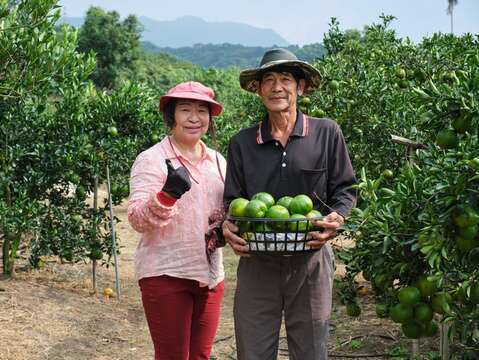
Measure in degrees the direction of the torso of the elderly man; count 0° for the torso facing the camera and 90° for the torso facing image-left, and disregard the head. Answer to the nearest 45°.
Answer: approximately 0°
